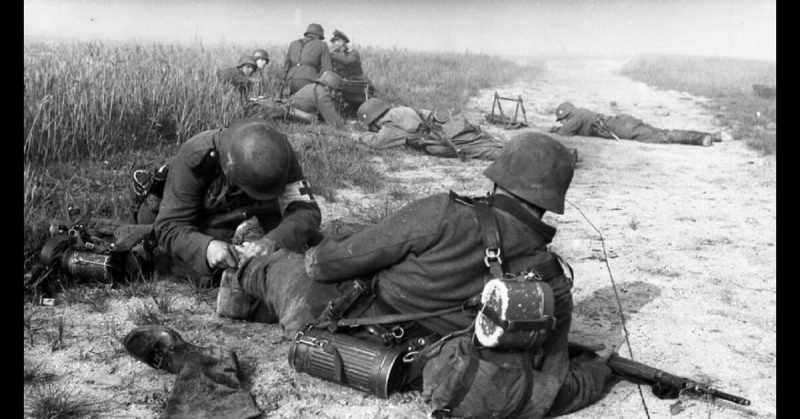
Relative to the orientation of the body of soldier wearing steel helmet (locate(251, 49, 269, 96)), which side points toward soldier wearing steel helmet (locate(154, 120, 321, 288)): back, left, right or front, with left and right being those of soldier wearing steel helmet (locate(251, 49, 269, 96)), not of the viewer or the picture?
front

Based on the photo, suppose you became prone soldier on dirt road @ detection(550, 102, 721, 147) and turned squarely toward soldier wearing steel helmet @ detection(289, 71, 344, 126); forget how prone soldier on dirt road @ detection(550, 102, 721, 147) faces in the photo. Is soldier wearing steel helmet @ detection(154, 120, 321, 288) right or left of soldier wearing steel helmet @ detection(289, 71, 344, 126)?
left

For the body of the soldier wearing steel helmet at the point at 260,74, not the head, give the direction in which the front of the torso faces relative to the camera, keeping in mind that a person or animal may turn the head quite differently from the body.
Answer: toward the camera

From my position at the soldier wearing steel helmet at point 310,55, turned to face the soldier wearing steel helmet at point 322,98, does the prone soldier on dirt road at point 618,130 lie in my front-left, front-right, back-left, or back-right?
front-left

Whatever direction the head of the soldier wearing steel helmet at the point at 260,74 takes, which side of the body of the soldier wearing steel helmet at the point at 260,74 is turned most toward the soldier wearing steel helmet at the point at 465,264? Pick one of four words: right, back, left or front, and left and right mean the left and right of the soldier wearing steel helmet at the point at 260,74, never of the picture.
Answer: front
